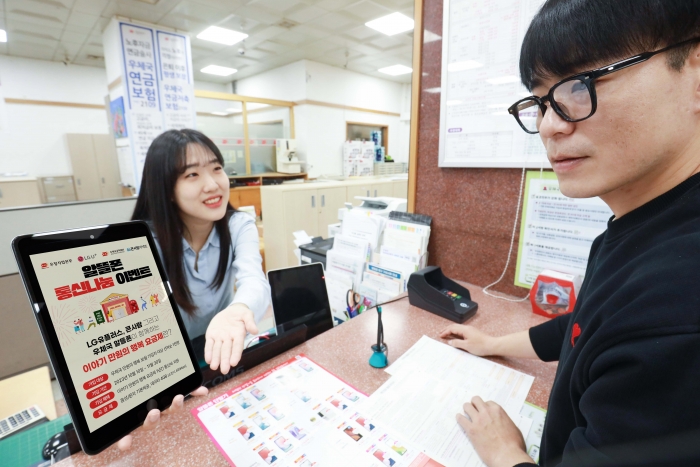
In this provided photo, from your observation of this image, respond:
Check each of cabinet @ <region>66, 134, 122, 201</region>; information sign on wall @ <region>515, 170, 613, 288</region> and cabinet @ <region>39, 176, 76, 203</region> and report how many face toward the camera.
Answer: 3

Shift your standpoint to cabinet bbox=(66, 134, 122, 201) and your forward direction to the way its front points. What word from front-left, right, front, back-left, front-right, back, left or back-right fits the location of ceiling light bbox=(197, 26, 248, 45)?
front-left

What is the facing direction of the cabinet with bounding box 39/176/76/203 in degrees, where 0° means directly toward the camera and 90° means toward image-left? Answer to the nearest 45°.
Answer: approximately 0°

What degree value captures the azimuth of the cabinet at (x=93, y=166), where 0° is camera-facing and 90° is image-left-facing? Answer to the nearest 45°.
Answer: approximately 0°

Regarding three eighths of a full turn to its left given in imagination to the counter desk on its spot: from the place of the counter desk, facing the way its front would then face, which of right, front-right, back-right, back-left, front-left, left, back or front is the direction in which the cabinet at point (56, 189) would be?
front-left

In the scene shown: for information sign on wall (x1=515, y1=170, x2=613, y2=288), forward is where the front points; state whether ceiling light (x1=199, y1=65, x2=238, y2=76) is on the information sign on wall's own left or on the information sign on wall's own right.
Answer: on the information sign on wall's own right

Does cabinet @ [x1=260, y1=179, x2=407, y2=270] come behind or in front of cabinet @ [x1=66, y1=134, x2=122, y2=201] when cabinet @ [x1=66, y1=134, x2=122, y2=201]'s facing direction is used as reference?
in front

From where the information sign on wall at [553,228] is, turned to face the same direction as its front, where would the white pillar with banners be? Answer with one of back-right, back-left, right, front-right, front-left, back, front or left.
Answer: right
